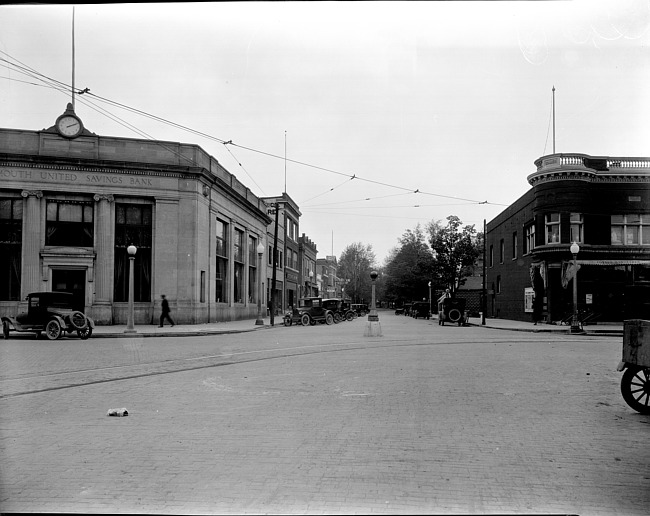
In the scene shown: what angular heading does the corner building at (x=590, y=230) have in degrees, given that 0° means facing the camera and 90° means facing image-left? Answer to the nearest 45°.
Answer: approximately 0°

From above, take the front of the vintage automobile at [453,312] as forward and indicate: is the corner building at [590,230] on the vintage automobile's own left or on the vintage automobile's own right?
on the vintage automobile's own right

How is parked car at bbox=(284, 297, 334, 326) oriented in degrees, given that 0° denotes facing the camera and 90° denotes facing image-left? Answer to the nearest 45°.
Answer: approximately 45°

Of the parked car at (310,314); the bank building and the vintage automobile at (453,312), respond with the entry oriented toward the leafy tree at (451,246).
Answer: the vintage automobile

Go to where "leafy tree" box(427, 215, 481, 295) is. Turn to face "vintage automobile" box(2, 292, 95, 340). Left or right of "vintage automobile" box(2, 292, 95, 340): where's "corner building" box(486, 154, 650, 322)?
left

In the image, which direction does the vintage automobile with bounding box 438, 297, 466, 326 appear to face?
away from the camera

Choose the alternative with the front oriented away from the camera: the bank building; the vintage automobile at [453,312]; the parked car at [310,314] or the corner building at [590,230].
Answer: the vintage automobile

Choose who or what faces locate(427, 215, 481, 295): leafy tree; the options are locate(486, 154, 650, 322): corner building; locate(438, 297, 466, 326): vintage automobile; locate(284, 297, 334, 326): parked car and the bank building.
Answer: the vintage automobile

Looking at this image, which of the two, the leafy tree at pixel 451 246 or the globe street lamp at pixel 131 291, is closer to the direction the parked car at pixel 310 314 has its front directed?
the globe street lamp
